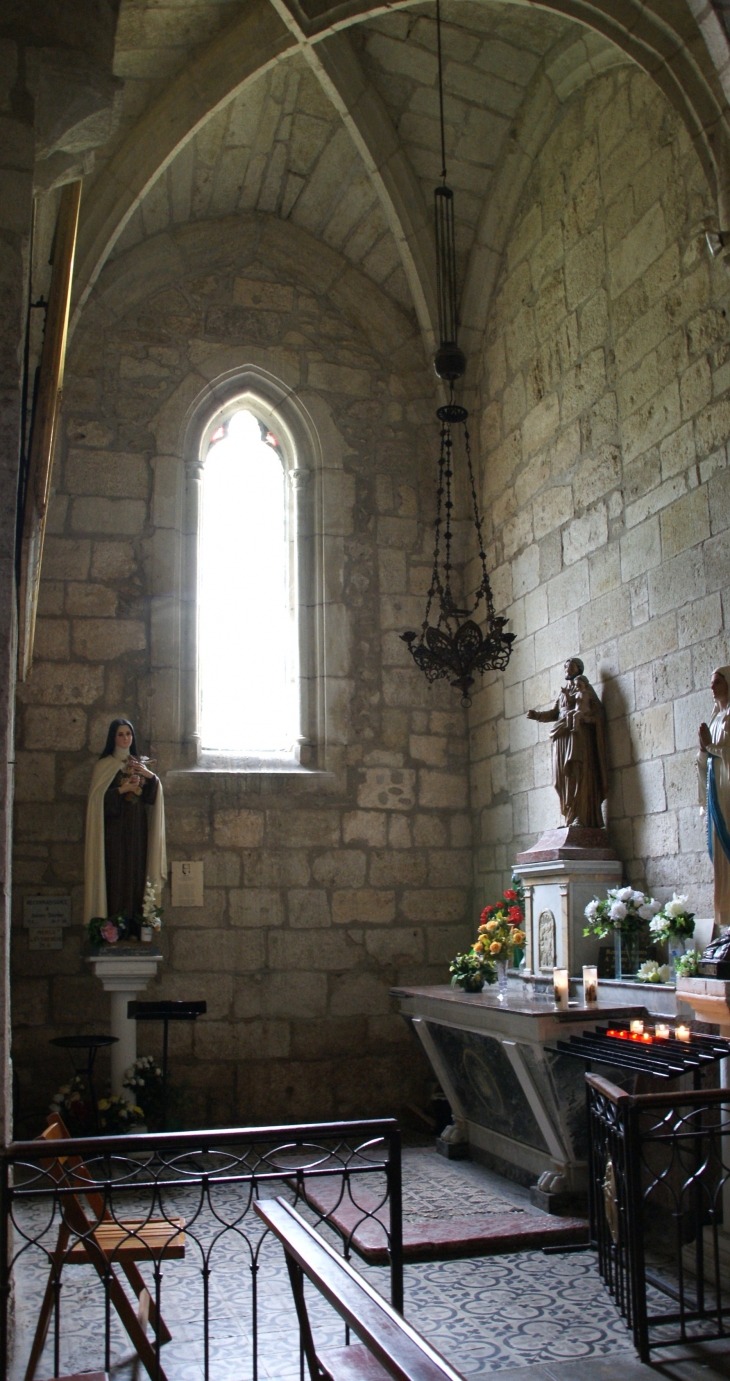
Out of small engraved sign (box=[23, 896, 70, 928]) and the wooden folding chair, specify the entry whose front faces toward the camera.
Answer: the small engraved sign

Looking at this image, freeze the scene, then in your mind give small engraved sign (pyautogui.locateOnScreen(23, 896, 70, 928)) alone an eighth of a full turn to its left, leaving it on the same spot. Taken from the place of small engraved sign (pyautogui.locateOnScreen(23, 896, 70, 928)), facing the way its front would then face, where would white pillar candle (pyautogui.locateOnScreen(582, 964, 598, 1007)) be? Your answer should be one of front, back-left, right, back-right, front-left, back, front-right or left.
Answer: front

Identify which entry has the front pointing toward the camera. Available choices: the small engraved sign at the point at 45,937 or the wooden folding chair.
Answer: the small engraved sign

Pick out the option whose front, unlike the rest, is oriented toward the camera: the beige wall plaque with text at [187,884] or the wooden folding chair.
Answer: the beige wall plaque with text

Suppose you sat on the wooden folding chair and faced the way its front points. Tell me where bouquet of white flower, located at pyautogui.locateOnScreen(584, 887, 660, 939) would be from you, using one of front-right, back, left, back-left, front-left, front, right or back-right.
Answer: front-left

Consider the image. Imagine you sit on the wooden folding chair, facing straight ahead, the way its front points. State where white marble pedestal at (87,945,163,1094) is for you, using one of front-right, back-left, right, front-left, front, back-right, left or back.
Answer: left

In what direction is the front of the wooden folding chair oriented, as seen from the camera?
facing to the right of the viewer

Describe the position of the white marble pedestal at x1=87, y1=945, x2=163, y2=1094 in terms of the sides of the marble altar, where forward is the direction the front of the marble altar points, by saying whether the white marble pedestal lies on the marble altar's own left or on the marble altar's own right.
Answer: on the marble altar's own right

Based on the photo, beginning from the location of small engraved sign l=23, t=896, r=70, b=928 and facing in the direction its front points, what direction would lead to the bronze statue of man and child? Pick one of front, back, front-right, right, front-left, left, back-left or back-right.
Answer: front-left

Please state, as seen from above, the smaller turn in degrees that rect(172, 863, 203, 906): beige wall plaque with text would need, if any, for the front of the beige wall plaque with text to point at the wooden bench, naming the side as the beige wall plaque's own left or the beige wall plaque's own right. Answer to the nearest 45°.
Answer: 0° — it already faces it

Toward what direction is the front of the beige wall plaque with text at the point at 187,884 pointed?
toward the camera
